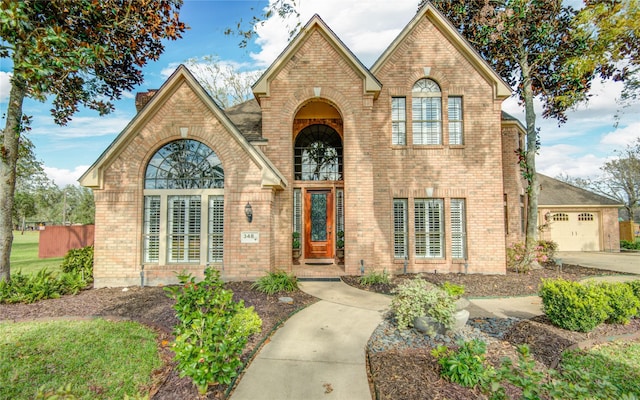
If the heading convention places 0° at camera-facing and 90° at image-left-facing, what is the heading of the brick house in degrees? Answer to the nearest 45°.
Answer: approximately 0°

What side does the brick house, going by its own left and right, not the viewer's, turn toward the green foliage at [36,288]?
right

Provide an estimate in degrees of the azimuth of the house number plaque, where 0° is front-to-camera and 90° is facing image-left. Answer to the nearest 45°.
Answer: approximately 0°

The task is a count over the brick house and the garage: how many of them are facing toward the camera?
2

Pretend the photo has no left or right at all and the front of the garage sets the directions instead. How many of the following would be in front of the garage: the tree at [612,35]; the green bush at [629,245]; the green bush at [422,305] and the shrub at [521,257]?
3

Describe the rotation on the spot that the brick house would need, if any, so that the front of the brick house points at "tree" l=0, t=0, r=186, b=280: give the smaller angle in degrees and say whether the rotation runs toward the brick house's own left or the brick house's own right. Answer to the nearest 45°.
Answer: approximately 90° to the brick house's own right
